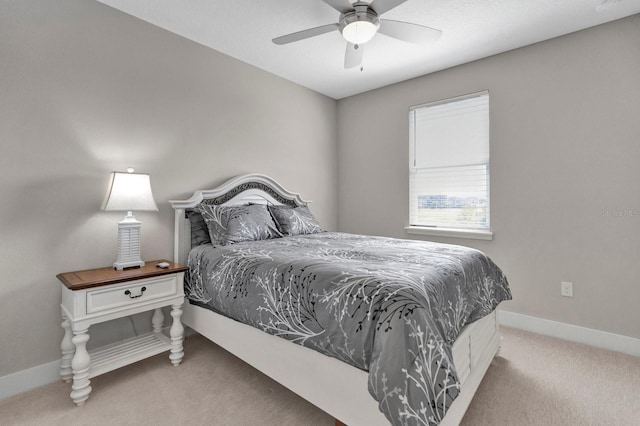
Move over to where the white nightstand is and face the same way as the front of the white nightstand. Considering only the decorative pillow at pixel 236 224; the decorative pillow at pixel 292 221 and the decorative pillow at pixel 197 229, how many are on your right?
0

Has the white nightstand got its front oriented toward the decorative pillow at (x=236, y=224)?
no

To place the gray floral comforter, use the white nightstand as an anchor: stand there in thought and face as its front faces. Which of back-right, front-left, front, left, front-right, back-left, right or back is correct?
front

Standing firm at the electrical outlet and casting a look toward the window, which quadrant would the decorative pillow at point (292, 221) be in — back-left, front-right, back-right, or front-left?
front-left

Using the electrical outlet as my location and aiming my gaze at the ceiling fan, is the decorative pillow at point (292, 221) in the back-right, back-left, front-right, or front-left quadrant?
front-right

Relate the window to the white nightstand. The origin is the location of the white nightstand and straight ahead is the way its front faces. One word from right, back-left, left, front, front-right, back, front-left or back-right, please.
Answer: front-left

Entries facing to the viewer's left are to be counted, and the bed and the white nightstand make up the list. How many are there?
0

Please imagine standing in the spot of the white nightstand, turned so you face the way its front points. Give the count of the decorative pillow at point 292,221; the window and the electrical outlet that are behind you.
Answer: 0

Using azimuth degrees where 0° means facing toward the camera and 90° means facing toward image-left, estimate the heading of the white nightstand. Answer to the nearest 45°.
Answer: approximately 315°

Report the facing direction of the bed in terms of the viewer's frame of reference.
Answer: facing the viewer and to the right of the viewer

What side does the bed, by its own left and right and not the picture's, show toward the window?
left

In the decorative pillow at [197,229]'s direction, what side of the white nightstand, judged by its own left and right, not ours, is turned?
left
